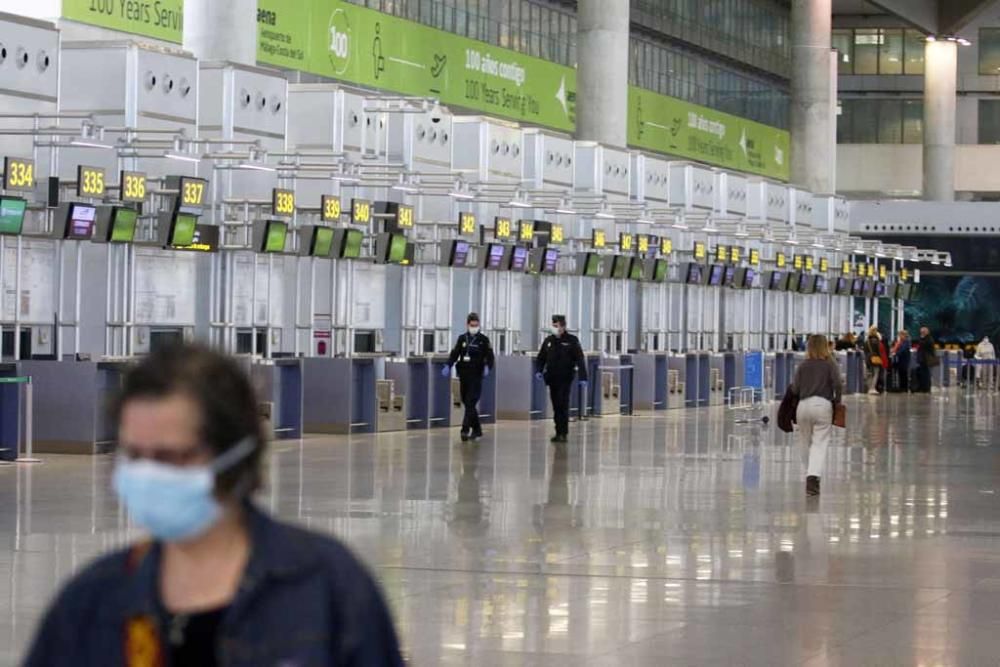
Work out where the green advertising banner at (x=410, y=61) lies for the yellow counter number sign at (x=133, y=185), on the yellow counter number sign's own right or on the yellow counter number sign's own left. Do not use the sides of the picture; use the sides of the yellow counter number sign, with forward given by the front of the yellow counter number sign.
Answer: on the yellow counter number sign's own left

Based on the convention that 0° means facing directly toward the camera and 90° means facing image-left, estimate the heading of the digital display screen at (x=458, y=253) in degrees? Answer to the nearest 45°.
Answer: approximately 315°

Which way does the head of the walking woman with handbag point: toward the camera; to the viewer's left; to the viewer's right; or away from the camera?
away from the camera

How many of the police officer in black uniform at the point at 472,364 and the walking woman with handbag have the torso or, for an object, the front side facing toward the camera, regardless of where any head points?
1

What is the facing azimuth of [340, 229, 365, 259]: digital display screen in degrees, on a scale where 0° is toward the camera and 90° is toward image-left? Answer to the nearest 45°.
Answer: approximately 315°

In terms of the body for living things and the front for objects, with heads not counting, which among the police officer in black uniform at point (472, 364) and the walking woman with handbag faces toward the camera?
the police officer in black uniform

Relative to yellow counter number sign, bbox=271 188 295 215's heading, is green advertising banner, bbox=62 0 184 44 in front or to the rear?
to the rear

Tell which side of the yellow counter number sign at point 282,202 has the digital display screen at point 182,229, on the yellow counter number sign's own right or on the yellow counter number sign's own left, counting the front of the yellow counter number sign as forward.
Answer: on the yellow counter number sign's own right

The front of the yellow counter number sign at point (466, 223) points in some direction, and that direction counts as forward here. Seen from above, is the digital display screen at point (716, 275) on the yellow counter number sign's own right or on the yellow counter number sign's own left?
on the yellow counter number sign's own left

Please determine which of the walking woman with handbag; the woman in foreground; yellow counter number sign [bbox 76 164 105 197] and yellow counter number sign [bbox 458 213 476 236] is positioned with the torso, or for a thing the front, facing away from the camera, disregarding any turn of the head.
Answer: the walking woman with handbag

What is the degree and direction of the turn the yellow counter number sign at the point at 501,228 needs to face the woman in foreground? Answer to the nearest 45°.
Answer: approximately 45° to its right

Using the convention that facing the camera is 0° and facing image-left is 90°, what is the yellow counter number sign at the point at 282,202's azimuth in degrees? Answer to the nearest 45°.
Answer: approximately 315°

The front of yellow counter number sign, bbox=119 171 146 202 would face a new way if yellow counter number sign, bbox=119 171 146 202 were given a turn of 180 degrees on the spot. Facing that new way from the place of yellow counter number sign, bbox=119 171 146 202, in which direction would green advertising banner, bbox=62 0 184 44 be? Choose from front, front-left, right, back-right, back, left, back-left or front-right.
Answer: front-right

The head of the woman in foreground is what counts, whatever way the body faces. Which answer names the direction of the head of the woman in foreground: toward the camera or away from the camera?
toward the camera

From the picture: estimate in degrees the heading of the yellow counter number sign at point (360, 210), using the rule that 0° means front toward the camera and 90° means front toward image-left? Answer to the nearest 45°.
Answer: approximately 315°

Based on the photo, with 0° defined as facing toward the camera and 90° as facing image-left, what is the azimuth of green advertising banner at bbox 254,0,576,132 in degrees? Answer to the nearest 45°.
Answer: approximately 315°

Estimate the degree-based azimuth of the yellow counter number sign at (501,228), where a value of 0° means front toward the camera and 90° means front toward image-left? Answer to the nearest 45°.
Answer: approximately 315°
